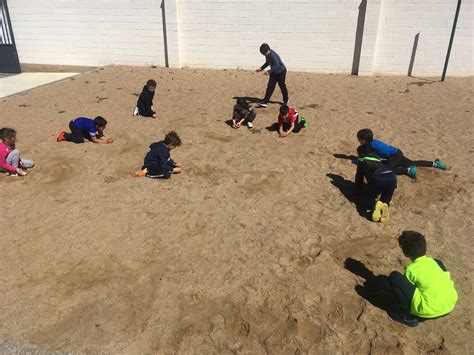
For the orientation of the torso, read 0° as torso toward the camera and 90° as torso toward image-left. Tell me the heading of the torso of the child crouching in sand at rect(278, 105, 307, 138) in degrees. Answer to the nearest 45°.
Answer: approximately 45°

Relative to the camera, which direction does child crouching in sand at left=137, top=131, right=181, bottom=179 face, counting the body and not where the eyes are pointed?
to the viewer's right

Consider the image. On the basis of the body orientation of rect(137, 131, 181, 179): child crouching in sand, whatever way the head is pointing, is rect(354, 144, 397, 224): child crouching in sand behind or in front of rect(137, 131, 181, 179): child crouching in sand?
in front

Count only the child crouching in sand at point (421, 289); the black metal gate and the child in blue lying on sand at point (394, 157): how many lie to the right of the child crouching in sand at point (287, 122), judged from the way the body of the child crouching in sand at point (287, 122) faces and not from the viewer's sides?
1

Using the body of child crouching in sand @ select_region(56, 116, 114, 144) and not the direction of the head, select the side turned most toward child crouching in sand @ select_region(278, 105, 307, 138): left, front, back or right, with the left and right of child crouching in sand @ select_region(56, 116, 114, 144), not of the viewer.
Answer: front

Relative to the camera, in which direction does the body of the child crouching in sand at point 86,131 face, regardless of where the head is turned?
to the viewer's right

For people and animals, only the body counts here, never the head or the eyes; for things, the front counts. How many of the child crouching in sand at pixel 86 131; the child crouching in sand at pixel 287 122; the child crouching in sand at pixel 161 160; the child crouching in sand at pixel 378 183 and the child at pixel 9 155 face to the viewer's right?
3

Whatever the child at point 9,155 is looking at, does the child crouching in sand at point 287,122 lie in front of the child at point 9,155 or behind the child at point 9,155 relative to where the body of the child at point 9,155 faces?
in front

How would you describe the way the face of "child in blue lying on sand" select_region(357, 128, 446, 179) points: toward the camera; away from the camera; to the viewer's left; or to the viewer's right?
to the viewer's left

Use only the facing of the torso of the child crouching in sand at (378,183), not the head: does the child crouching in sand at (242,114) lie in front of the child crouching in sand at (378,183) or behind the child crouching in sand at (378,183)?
in front

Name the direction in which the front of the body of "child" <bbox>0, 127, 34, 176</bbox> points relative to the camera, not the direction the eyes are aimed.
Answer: to the viewer's right

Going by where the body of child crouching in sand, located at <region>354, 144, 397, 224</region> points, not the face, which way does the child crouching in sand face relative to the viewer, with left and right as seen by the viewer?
facing away from the viewer and to the left of the viewer
